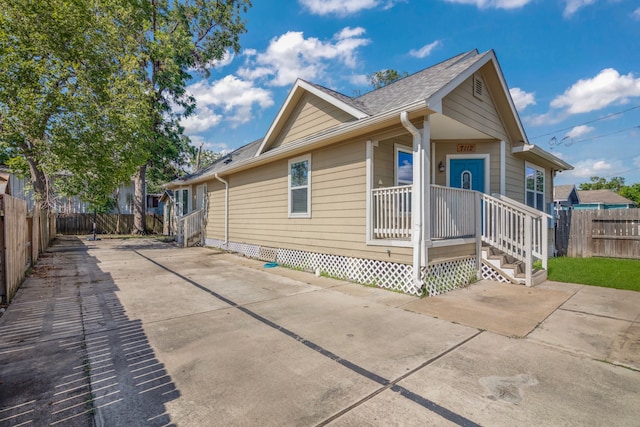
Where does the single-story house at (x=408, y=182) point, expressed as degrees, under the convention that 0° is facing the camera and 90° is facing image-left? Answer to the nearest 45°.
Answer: approximately 315°

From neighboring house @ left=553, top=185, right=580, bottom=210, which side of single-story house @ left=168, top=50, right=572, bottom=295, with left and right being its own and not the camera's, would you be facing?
left

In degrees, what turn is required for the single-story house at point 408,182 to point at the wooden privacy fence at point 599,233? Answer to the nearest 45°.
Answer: approximately 90° to its left

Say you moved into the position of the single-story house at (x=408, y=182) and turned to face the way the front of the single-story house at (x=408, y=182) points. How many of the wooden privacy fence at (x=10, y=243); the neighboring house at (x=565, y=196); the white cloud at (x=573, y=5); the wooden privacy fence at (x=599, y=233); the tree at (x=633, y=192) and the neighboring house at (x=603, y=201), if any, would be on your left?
5

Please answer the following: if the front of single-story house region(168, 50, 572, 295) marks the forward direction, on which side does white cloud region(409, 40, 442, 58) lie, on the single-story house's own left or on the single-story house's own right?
on the single-story house's own left

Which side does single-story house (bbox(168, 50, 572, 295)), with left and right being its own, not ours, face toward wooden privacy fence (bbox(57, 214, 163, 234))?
back

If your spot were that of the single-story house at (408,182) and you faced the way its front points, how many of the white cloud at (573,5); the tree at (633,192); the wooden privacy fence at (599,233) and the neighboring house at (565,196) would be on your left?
4

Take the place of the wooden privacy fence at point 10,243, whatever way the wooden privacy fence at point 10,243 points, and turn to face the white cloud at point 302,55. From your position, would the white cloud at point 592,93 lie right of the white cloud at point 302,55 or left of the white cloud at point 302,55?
right

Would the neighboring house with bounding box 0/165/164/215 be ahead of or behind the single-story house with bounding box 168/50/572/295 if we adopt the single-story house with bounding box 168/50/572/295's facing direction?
behind

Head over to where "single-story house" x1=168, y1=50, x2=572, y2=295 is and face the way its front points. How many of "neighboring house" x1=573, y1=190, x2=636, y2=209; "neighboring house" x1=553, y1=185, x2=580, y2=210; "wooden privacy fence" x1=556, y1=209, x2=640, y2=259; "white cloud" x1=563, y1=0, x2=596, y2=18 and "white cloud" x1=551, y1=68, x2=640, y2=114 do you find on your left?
5

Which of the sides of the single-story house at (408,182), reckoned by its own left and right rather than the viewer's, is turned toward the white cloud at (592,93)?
left

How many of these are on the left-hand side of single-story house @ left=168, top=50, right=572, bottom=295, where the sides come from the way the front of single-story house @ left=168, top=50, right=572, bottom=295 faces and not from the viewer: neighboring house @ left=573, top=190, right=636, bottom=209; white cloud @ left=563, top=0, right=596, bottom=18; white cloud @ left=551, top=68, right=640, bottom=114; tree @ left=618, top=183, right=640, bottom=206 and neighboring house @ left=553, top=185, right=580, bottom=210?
5

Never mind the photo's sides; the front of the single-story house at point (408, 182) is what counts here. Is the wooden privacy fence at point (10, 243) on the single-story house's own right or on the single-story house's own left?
on the single-story house's own right

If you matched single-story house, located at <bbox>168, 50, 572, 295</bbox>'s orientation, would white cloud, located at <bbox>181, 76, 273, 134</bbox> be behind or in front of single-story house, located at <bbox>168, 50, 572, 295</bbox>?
behind
